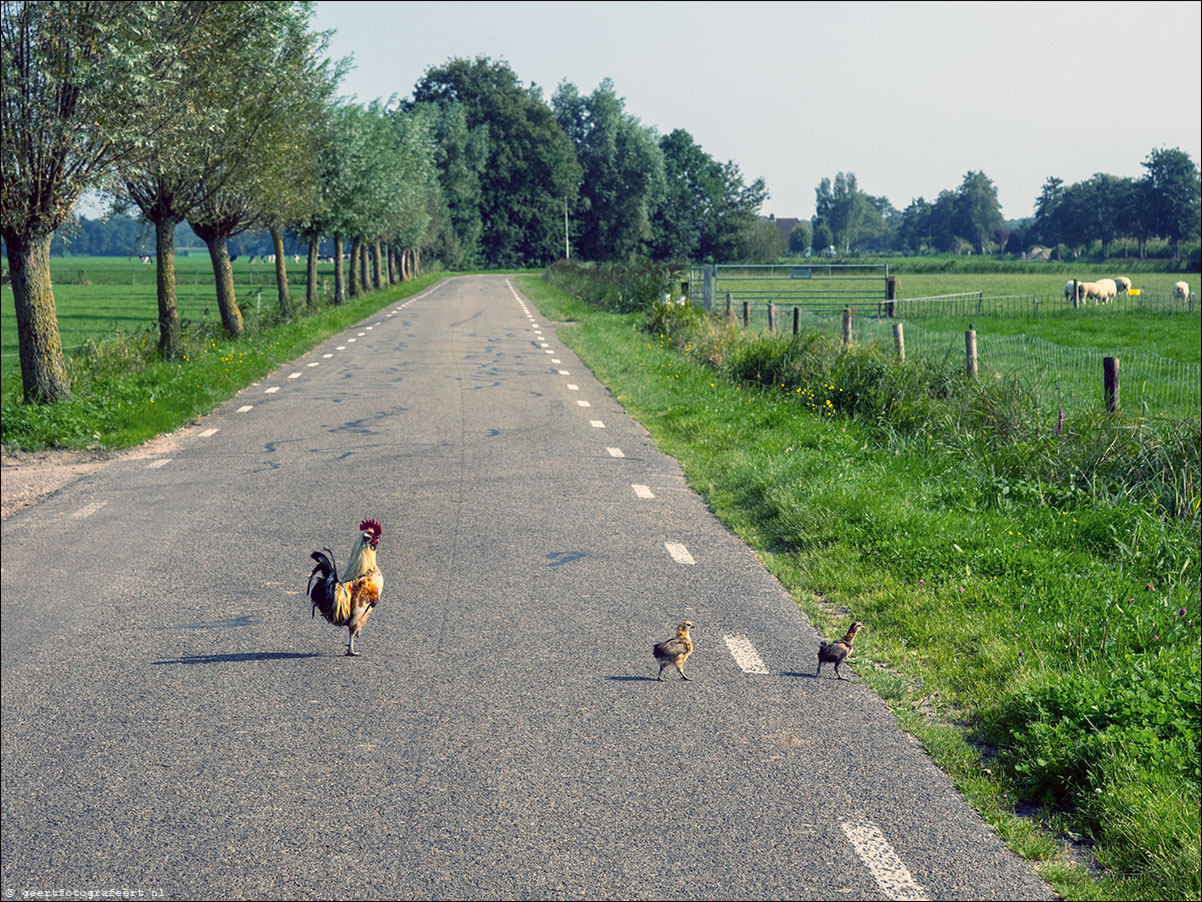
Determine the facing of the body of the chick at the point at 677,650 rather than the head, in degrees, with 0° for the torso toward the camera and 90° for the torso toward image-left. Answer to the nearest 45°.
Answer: approximately 270°

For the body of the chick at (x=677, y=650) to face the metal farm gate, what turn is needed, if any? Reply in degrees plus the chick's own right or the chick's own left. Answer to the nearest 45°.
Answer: approximately 90° to the chick's own left

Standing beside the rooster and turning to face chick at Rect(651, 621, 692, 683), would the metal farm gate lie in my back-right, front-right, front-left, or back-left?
front-left

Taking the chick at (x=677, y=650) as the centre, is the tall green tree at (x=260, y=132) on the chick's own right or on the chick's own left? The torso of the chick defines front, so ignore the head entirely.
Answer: on the chick's own left

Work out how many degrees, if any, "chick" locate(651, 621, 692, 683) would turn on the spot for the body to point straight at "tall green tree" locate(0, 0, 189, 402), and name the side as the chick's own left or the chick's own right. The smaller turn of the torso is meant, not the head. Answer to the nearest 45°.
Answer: approximately 135° to the chick's own left

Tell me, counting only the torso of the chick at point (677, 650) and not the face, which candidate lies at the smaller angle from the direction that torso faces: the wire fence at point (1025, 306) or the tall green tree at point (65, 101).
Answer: the wire fence

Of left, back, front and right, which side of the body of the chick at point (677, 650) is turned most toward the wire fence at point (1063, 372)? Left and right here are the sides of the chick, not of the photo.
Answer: left

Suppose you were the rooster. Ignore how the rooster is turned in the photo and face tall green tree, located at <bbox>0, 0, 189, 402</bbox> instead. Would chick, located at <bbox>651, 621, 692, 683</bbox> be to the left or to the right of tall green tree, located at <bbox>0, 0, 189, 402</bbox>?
right

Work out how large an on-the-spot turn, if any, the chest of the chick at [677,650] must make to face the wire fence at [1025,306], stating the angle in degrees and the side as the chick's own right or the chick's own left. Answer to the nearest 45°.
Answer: approximately 90° to the chick's own left

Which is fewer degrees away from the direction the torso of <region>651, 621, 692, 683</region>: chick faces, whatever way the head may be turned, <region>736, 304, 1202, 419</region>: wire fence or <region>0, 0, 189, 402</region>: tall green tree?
the wire fence
